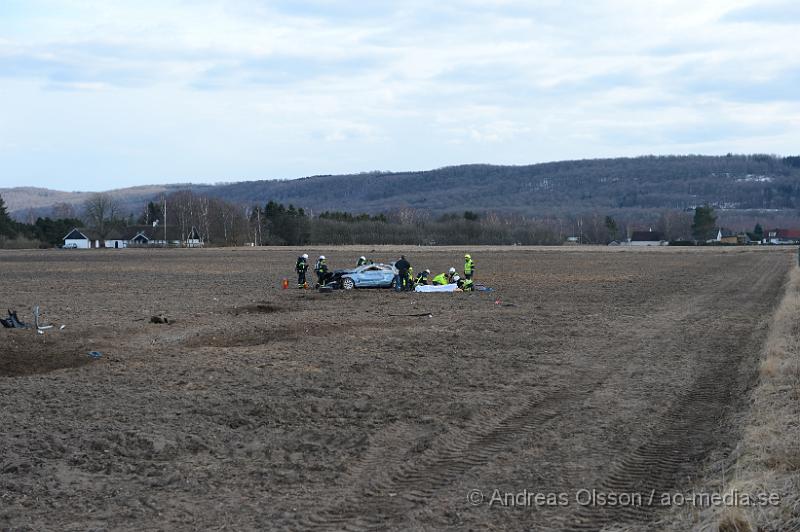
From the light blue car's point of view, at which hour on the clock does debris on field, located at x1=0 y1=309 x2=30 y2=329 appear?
The debris on field is roughly at 10 o'clock from the light blue car.

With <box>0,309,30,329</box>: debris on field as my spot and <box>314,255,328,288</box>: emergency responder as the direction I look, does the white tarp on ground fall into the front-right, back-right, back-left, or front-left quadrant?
front-right

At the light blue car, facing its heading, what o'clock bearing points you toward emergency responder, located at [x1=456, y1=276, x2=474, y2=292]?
The emergency responder is roughly at 7 o'clock from the light blue car.

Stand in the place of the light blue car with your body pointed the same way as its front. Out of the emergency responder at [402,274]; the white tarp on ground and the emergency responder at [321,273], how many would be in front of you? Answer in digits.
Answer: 1

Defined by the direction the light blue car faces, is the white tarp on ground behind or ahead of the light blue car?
behind

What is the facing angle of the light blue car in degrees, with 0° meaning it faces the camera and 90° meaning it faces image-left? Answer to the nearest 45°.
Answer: approximately 90°

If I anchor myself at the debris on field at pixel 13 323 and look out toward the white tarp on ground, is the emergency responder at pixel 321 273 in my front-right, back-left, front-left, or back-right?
front-left

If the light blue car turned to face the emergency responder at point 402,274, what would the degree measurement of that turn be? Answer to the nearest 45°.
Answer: approximately 135° to its left

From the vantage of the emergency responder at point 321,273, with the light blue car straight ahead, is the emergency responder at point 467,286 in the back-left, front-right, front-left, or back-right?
front-right
